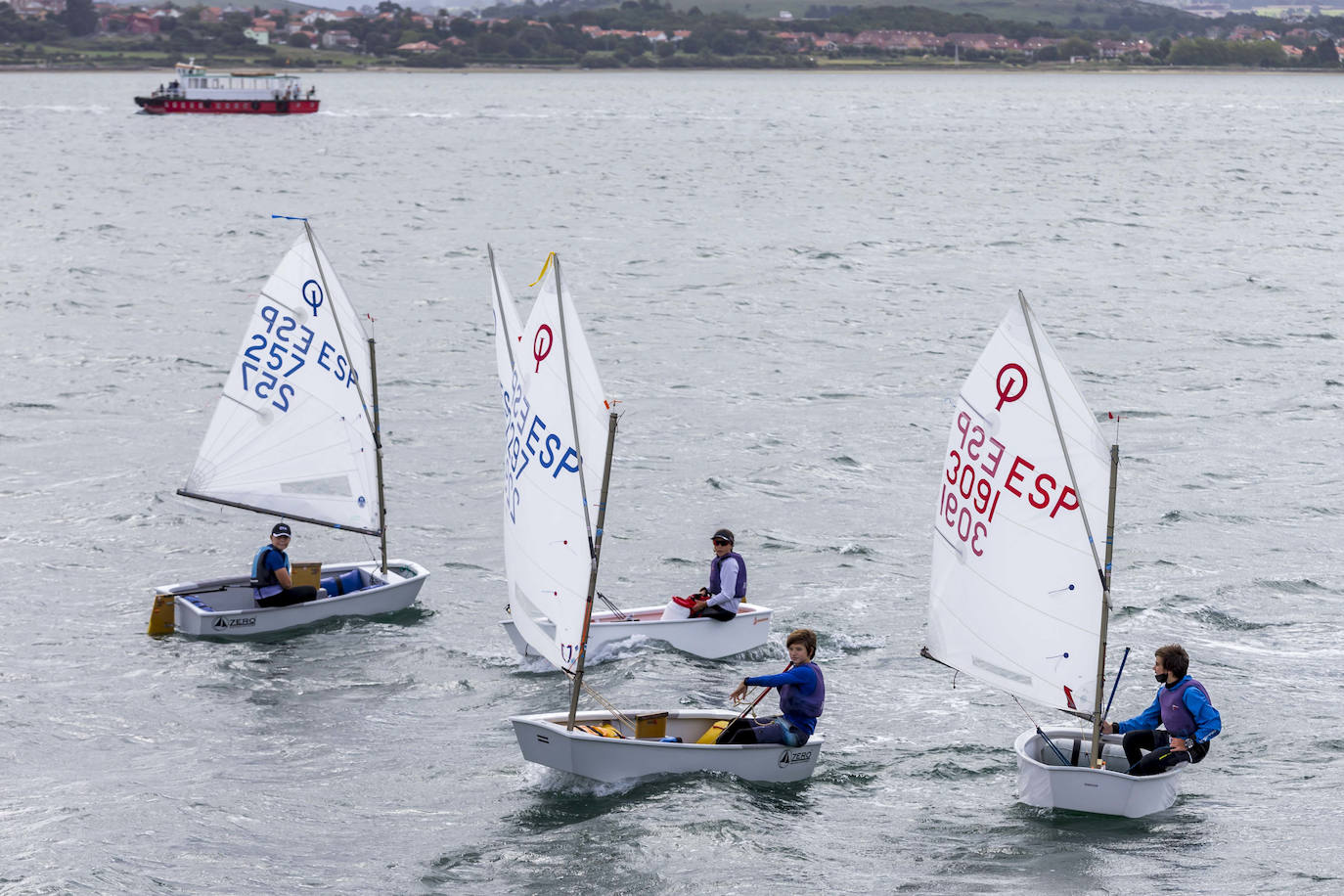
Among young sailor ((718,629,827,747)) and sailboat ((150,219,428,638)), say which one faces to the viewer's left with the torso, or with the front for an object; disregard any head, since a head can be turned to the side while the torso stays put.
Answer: the young sailor

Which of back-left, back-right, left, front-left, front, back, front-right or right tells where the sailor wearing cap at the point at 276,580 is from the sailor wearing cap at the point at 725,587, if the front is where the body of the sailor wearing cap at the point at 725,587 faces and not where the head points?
front-right

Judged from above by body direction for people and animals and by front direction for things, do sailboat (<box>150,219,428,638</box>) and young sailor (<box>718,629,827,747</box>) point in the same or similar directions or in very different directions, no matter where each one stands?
very different directions

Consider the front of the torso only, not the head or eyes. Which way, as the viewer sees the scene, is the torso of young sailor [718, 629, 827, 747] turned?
to the viewer's left

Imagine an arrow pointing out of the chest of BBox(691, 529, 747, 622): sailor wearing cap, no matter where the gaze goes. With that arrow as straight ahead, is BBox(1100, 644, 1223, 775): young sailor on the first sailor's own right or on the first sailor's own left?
on the first sailor's own left

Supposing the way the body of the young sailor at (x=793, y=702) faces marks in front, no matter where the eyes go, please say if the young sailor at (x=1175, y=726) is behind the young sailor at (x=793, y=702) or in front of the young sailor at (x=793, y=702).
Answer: behind

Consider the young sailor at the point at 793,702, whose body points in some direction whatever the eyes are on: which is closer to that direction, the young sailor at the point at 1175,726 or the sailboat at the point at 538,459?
the sailboat

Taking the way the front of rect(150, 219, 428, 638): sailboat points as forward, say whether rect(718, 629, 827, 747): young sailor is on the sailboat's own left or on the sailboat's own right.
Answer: on the sailboat's own right

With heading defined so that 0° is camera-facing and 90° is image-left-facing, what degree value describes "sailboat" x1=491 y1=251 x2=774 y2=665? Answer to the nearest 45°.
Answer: approximately 90°

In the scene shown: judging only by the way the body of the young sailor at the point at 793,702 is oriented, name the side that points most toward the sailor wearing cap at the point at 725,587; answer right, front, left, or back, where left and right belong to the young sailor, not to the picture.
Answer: right

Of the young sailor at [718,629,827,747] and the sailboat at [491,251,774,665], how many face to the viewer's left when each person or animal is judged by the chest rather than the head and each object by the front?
2

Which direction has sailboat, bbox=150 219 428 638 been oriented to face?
to the viewer's right
